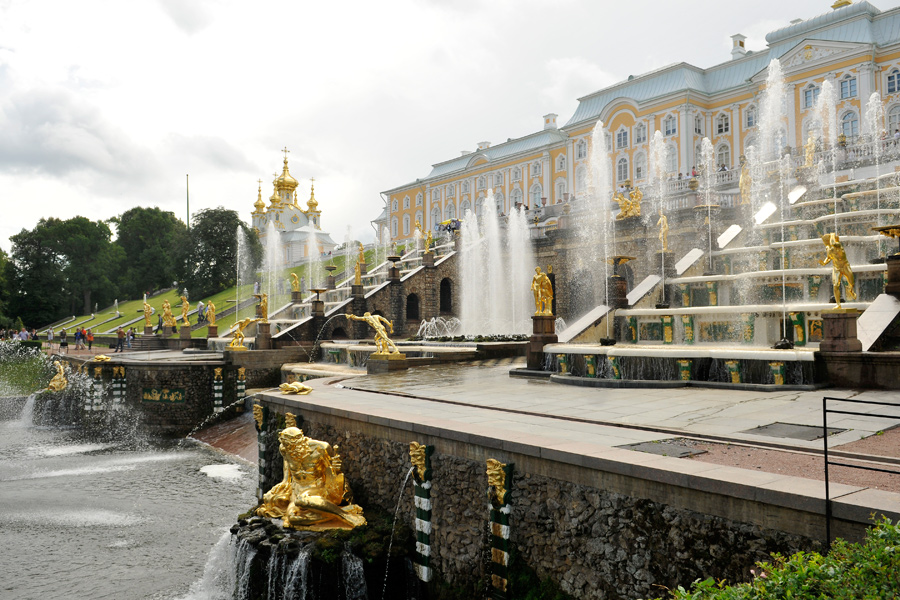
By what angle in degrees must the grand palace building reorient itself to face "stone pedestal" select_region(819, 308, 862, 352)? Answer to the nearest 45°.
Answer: approximately 45° to its left

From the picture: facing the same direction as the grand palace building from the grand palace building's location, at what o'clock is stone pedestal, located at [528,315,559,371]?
The stone pedestal is roughly at 11 o'clock from the grand palace building.

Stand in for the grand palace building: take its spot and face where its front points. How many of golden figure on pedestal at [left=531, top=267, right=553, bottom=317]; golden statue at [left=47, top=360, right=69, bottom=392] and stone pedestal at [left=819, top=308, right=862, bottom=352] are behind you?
0

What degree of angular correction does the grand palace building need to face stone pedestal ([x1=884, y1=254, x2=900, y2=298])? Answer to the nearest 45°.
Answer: approximately 45° to its left

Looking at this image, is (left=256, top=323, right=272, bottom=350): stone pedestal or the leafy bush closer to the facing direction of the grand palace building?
the stone pedestal

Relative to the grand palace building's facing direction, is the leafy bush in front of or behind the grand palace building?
in front

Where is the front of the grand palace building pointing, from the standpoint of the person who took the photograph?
facing the viewer and to the left of the viewer

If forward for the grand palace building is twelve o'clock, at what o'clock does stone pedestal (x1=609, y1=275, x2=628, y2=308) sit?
The stone pedestal is roughly at 11 o'clock from the grand palace building.

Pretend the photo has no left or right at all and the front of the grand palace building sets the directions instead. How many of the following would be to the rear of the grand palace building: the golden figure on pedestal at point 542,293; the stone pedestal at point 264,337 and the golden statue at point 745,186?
0

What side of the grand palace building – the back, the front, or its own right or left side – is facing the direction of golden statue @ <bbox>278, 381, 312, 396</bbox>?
front

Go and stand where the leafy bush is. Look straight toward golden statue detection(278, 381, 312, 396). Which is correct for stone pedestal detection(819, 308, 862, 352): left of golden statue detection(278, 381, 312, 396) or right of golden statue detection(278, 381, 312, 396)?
right

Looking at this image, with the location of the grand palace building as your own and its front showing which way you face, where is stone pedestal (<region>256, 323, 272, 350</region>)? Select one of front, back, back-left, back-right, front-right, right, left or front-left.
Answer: front

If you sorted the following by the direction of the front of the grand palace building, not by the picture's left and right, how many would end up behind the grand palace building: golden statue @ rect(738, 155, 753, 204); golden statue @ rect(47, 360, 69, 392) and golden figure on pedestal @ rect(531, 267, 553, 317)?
0

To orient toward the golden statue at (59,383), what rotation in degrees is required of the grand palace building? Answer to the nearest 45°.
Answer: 0° — it already faces it
